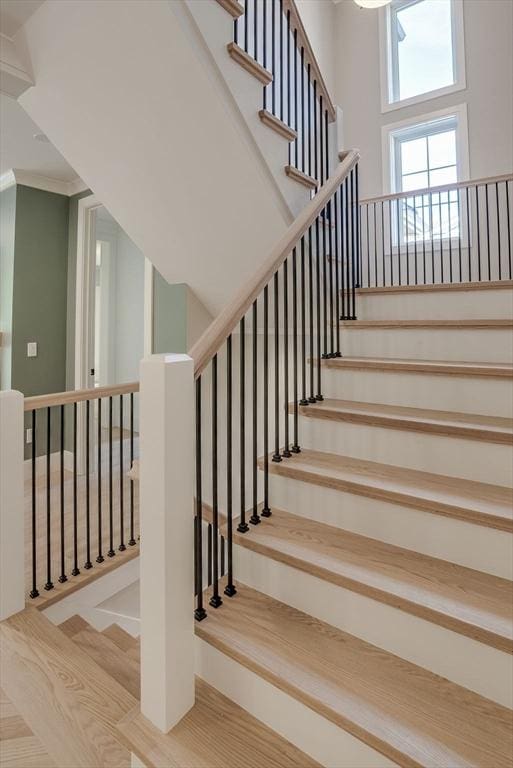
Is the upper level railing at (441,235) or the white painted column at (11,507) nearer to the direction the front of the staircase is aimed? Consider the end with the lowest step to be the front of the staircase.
the white painted column

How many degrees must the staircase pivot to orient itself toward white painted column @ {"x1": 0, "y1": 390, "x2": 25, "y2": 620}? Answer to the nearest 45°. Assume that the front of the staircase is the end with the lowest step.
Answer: approximately 45° to its right

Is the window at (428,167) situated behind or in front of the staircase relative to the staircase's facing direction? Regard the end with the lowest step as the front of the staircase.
behind

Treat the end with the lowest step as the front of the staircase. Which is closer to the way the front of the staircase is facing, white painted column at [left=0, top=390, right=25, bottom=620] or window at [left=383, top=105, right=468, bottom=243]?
the white painted column

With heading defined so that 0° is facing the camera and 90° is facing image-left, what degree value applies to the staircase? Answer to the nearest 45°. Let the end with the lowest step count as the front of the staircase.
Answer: approximately 45°

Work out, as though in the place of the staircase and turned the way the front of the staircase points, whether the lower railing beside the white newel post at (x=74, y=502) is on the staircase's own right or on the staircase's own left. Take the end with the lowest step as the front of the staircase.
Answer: on the staircase's own right
